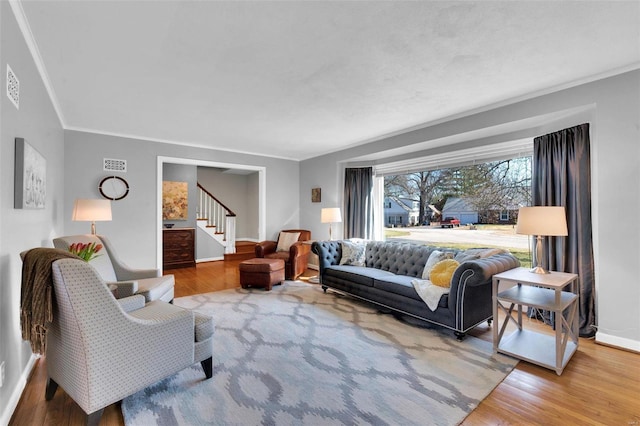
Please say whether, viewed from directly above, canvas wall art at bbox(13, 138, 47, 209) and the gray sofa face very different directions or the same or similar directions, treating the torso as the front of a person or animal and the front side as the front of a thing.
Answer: very different directions

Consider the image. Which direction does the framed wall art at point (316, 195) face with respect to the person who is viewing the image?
facing the viewer and to the left of the viewer

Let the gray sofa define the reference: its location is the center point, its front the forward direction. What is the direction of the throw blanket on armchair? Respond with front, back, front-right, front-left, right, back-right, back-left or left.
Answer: front

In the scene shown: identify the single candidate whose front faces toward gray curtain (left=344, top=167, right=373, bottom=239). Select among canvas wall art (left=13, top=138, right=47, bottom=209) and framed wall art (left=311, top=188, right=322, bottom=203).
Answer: canvas wall art (left=13, top=138, right=47, bottom=209)

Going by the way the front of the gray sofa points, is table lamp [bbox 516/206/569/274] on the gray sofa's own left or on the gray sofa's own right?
on the gray sofa's own left

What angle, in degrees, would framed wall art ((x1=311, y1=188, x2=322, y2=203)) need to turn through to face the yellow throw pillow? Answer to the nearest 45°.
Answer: approximately 90° to its left

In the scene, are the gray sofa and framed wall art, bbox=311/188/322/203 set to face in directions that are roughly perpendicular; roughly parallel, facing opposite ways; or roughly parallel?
roughly parallel

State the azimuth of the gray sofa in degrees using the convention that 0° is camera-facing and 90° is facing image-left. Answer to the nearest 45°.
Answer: approximately 45°

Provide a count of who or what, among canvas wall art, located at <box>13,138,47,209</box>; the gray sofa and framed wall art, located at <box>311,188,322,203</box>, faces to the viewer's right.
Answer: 1

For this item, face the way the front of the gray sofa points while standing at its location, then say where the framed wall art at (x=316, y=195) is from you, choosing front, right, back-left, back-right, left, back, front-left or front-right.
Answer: right

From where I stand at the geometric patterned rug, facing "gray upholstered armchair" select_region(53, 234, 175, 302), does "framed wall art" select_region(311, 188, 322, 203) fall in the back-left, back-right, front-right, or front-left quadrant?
front-right

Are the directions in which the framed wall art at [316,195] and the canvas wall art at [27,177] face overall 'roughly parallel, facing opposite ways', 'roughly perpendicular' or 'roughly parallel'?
roughly parallel, facing opposite ways

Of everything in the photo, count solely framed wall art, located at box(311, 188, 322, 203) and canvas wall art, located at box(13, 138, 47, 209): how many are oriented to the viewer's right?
1

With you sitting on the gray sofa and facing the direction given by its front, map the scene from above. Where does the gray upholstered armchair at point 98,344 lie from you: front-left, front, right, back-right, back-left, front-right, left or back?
front

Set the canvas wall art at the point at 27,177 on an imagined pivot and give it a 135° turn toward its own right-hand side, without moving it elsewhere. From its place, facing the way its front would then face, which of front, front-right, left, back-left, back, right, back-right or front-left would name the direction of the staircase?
back

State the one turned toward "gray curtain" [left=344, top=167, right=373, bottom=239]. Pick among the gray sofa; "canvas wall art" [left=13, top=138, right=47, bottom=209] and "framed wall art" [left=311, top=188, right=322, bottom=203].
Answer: "canvas wall art" [left=13, top=138, right=47, bottom=209]

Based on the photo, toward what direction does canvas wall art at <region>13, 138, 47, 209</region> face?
to the viewer's right
